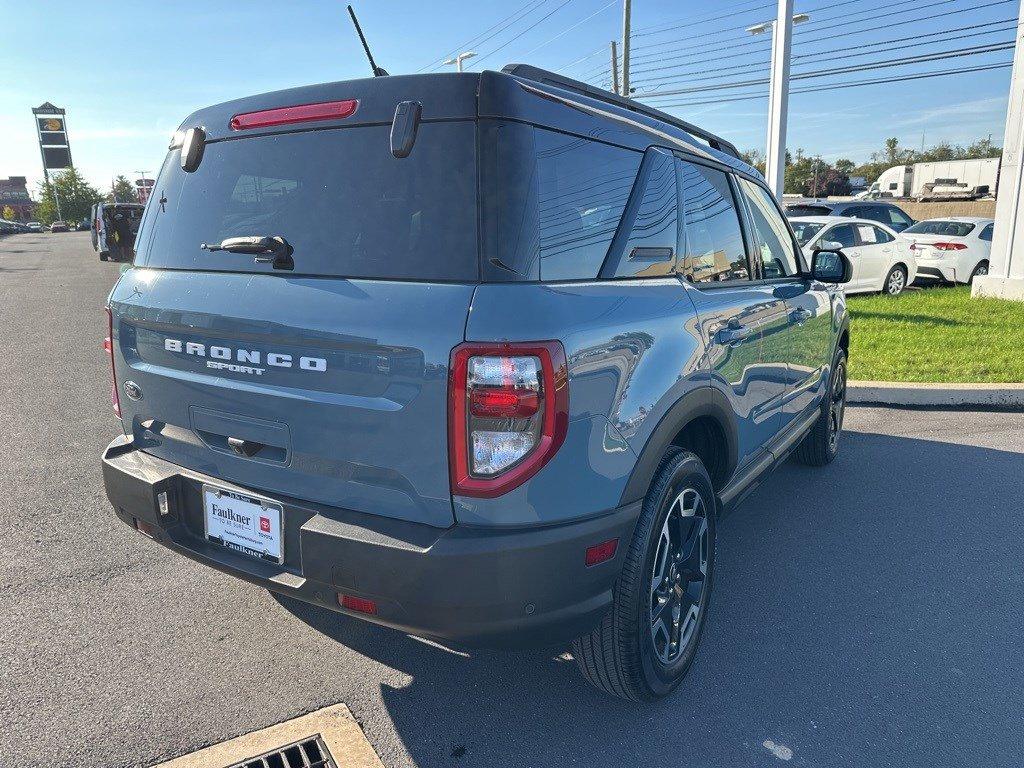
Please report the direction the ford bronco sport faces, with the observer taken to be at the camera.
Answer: facing away from the viewer and to the right of the viewer

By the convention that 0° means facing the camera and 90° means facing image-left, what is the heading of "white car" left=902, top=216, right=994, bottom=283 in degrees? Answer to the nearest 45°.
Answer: approximately 225°

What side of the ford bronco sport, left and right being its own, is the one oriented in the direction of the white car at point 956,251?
front

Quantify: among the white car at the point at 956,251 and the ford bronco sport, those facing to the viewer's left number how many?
0

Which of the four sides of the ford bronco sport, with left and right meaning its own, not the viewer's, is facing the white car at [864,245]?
front

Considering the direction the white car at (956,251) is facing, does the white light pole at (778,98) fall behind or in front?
behind
